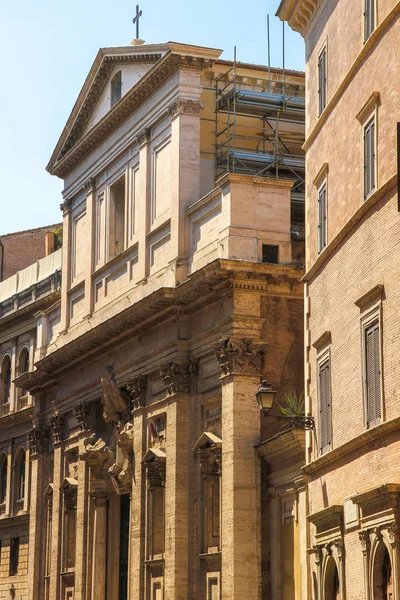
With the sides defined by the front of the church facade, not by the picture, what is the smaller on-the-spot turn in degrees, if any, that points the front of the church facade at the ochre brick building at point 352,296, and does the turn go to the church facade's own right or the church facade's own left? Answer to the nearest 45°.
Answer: approximately 45° to the church facade's own left

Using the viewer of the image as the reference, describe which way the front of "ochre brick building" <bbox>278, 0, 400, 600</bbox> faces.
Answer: facing the viewer and to the left of the viewer

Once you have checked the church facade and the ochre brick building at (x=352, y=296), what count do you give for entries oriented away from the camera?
0

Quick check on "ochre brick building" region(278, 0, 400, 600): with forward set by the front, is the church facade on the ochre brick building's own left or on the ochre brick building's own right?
on the ochre brick building's own right
